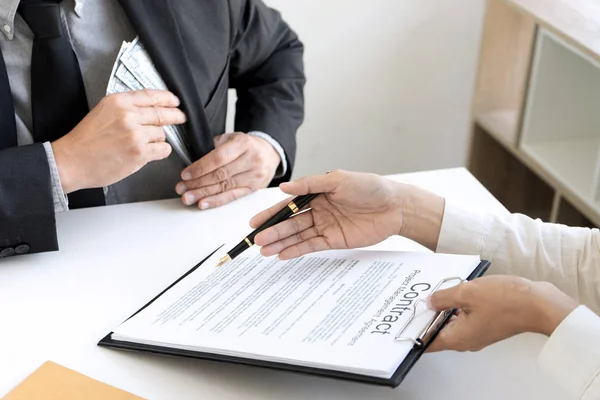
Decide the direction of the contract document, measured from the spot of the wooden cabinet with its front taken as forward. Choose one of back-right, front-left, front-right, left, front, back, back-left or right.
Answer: front-left

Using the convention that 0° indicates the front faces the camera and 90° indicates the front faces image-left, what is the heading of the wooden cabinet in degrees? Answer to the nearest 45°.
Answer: approximately 45°

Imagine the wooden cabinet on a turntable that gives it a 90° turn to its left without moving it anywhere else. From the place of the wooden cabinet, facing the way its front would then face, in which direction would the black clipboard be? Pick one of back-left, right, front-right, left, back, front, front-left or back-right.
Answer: front-right

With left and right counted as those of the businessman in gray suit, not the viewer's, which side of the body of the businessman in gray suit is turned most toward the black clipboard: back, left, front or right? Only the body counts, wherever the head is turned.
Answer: front
